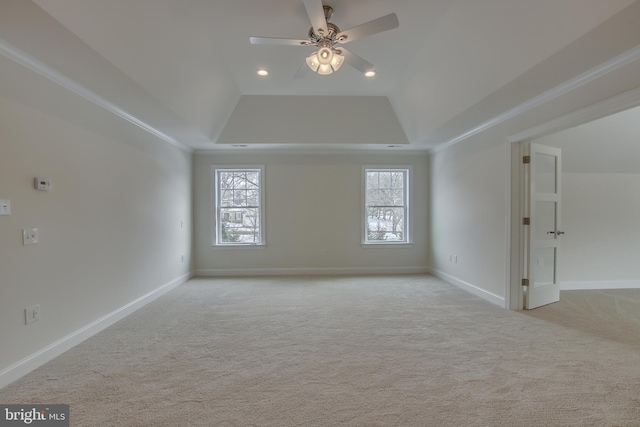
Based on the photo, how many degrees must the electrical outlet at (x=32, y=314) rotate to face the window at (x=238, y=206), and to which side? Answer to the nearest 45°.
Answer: approximately 90° to its left

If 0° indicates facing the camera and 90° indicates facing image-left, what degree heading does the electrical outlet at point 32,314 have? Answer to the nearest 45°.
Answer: approximately 315°

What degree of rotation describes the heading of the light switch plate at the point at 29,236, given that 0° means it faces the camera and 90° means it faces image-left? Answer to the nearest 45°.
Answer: approximately 315°

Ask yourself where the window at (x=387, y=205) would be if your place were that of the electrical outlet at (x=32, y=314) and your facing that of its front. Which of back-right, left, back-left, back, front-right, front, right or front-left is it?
front-left

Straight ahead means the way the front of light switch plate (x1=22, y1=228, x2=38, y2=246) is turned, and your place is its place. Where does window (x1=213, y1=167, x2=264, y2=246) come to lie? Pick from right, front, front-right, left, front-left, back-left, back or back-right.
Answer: left

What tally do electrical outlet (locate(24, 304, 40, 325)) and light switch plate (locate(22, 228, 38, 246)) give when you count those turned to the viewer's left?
0
